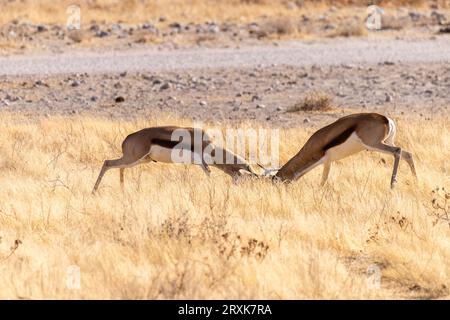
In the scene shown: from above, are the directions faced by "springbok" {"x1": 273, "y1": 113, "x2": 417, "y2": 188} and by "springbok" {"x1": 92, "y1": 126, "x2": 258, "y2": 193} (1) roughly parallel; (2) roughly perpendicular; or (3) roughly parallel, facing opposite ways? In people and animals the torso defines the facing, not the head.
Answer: roughly parallel, facing opposite ways

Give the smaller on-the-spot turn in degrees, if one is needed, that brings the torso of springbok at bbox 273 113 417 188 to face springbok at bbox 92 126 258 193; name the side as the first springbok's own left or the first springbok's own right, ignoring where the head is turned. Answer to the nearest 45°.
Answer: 0° — it already faces it

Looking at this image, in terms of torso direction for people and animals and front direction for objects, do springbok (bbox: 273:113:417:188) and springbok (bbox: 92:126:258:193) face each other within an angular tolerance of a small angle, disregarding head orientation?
yes

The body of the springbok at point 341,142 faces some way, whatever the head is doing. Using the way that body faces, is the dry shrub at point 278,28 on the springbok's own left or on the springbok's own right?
on the springbok's own right

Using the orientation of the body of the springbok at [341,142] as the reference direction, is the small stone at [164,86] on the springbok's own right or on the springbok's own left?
on the springbok's own right

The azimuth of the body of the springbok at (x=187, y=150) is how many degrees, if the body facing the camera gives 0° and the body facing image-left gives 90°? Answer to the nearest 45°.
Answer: approximately 270°

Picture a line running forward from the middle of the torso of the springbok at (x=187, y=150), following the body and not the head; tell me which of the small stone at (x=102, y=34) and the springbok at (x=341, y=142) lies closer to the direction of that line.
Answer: the springbok

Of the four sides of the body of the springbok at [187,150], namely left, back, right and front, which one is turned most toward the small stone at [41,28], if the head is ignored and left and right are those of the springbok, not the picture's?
left

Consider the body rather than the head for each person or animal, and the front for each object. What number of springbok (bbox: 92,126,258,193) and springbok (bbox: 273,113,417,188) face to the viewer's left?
1

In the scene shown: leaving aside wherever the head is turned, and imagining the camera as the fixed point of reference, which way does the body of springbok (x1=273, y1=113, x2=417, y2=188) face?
to the viewer's left
